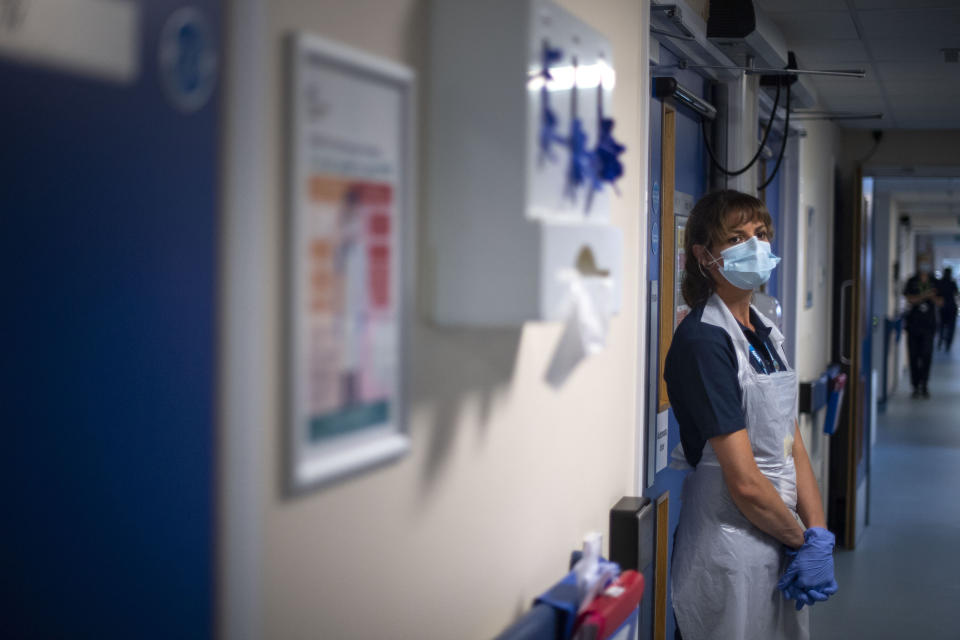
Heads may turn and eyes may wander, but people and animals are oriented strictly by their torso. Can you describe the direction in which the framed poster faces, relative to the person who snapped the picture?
facing the viewer and to the right of the viewer

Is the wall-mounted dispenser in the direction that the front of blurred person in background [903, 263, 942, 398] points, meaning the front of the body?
yes

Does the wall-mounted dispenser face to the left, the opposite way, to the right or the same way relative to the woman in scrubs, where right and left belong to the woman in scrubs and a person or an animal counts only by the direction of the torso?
the same way

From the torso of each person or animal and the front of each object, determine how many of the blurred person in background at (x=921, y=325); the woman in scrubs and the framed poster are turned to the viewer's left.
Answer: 0

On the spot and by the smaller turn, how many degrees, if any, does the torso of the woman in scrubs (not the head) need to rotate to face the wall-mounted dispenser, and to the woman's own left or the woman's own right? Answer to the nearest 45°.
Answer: approximately 45° to the woman's own right

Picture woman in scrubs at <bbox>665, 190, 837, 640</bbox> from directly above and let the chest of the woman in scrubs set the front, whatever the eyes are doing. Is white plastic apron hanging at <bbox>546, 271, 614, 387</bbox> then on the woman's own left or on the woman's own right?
on the woman's own right

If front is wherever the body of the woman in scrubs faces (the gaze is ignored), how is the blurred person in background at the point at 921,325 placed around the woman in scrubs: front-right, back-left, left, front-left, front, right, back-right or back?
back-left

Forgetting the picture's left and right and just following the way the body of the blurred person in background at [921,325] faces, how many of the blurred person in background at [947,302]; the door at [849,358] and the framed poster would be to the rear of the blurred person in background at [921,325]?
1

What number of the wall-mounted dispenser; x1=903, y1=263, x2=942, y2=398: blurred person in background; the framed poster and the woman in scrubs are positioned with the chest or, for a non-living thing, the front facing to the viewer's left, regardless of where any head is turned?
0

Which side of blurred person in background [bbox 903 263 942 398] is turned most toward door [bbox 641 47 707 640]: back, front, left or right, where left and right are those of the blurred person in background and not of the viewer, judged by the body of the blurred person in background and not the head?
front

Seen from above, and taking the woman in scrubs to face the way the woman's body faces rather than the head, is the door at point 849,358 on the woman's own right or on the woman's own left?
on the woman's own left

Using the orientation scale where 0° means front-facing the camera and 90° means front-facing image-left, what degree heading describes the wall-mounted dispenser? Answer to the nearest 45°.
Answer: approximately 315°

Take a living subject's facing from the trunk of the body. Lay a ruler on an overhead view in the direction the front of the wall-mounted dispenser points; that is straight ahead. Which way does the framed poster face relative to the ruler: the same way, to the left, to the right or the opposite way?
the same way

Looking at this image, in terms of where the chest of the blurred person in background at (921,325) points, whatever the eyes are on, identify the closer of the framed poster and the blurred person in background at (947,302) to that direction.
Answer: the framed poster

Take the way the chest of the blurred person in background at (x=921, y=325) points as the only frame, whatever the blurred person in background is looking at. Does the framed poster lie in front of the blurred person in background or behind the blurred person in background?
in front

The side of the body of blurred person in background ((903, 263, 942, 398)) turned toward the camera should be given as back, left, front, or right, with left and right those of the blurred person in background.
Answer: front

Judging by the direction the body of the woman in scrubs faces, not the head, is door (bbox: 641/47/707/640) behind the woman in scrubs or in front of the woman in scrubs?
behind
